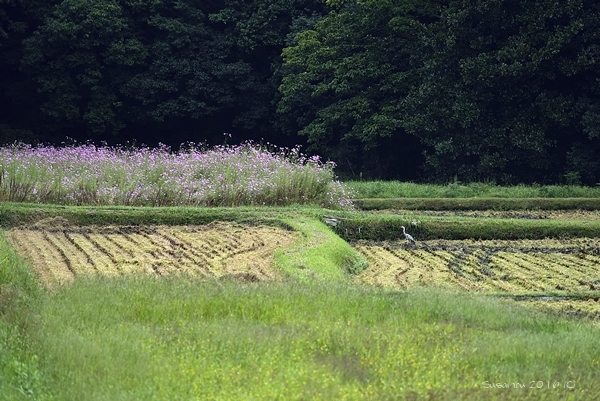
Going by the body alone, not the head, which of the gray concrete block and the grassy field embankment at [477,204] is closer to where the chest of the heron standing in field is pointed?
the gray concrete block

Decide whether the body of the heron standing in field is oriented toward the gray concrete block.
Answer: yes

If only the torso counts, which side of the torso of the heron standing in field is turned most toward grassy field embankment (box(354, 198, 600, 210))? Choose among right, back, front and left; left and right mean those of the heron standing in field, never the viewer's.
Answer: right
